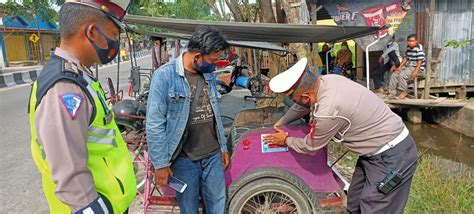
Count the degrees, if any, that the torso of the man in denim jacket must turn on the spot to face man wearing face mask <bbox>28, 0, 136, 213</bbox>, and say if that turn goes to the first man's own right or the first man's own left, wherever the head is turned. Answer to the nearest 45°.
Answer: approximately 45° to the first man's own right

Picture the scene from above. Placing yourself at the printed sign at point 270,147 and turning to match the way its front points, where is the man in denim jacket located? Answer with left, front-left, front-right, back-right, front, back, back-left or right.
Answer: front-right

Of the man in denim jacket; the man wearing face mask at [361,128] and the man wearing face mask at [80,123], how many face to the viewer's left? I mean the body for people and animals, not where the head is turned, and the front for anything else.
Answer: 1

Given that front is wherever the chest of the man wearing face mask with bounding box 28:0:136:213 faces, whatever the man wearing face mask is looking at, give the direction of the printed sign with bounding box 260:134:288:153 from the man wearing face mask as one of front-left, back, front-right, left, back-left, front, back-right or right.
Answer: front-left

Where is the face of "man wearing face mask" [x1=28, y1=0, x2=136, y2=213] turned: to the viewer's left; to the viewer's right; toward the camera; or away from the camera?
to the viewer's right

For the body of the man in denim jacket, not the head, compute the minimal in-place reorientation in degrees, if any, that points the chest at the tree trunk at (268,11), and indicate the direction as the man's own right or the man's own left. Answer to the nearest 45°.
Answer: approximately 135° to the man's own left

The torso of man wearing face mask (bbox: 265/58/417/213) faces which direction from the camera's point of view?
to the viewer's left

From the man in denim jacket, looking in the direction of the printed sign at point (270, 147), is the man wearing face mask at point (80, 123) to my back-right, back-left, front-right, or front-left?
back-right

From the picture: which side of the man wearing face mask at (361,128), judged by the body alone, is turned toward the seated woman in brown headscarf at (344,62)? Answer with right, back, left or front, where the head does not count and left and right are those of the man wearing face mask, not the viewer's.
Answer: right

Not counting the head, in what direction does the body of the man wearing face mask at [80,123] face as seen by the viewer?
to the viewer's right

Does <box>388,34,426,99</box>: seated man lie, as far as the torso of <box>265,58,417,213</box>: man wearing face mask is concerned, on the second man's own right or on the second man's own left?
on the second man's own right

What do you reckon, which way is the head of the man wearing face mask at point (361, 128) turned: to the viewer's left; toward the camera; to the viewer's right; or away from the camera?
to the viewer's left

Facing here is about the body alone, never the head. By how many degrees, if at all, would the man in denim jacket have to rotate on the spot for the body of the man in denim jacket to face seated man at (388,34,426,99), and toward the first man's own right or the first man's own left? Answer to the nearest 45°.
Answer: approximately 90° to the first man's own left
